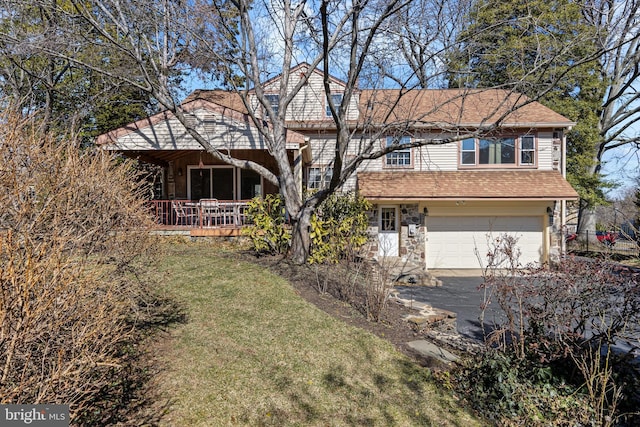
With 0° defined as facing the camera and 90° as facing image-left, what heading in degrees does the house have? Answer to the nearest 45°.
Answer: approximately 0°

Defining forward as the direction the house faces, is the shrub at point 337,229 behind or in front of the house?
in front

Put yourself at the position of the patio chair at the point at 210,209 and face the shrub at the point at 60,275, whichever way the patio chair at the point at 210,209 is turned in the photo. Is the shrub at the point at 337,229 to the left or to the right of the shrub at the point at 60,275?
left

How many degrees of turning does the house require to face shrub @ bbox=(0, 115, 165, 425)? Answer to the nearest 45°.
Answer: approximately 45° to its right
